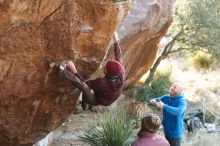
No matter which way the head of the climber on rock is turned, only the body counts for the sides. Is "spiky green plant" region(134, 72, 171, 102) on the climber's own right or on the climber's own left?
on the climber's own right

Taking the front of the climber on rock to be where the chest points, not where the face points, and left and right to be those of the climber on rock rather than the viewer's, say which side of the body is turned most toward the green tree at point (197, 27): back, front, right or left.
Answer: right

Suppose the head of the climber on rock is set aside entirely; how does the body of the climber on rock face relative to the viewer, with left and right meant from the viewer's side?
facing away from the viewer and to the left of the viewer
